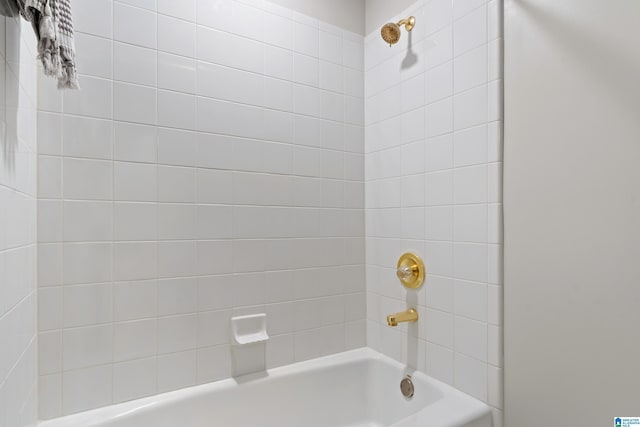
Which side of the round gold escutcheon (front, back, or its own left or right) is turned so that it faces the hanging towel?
front

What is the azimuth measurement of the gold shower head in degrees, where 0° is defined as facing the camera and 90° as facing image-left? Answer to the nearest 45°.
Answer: approximately 45°

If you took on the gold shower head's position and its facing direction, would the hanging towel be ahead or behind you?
ahead

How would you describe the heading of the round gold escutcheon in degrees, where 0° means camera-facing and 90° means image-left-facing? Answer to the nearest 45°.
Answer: approximately 45°

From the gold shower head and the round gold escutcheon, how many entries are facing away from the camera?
0
